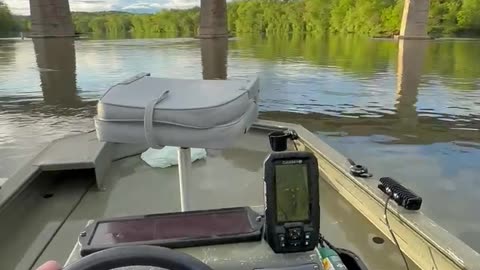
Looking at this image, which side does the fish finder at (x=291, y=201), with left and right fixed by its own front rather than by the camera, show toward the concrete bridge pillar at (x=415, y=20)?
back

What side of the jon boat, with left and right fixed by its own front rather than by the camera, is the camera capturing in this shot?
back

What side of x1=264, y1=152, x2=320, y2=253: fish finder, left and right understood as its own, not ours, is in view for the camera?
front

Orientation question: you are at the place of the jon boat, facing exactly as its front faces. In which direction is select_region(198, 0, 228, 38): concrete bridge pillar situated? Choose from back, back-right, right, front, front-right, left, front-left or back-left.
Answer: front

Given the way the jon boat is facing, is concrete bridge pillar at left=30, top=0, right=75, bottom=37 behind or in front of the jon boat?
in front

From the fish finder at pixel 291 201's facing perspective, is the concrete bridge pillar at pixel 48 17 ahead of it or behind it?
behind
